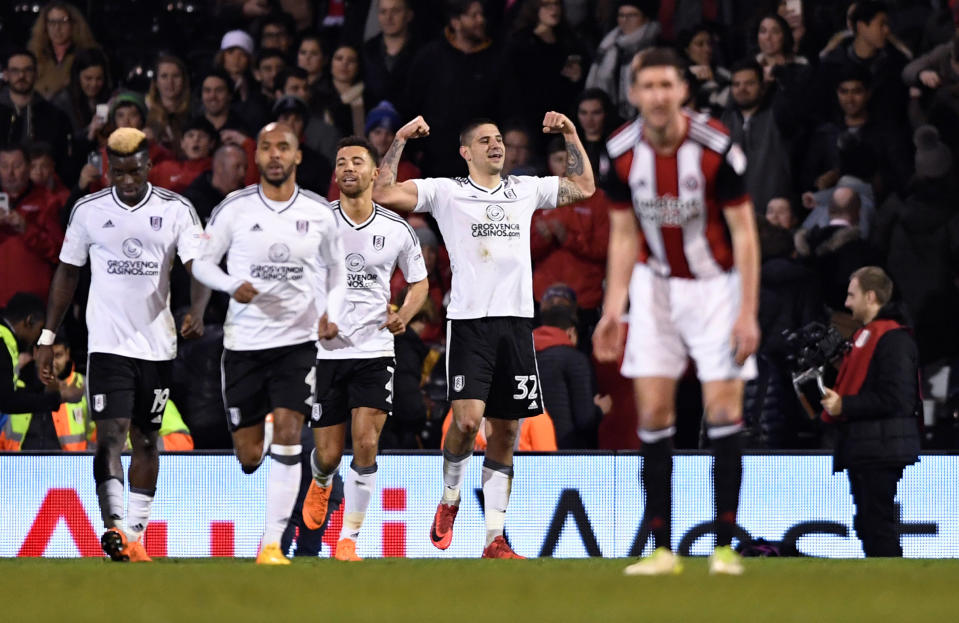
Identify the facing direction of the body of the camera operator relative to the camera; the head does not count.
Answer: to the viewer's left

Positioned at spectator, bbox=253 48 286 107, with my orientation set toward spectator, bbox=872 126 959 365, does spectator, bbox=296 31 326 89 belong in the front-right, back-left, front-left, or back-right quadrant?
front-left

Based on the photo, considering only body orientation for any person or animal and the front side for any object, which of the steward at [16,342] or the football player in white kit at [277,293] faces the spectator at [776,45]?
the steward at [16,342]

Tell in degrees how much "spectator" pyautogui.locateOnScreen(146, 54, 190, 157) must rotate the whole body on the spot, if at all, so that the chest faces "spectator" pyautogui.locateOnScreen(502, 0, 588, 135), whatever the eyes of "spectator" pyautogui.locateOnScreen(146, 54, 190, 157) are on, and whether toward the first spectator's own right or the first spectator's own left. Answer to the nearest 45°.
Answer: approximately 90° to the first spectator's own left

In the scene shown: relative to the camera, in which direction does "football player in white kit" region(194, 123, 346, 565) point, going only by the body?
toward the camera

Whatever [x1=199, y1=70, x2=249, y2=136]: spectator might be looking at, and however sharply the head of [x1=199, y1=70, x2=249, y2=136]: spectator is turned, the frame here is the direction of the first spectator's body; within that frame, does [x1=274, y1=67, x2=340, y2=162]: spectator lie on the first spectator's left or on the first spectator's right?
on the first spectator's left

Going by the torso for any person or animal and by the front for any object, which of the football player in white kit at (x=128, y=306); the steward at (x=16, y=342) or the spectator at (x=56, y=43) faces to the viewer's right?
the steward at (x=16, y=342)

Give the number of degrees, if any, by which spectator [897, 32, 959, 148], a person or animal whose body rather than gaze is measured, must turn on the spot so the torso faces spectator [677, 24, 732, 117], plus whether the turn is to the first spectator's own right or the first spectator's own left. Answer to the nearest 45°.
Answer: approximately 45° to the first spectator's own right

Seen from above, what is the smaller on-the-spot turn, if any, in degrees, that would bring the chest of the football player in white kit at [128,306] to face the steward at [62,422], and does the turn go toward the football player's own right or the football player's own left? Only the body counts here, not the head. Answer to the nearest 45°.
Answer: approximately 180°

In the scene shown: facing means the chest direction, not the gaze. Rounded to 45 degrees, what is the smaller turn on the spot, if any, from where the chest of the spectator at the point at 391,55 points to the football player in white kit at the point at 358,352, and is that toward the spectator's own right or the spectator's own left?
0° — they already face them

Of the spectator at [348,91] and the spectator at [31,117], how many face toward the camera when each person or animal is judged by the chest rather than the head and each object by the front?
2

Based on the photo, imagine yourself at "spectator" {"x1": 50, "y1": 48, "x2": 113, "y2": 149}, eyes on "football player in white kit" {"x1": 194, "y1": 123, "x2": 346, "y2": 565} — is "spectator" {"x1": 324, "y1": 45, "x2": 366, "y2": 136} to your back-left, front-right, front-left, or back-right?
front-left

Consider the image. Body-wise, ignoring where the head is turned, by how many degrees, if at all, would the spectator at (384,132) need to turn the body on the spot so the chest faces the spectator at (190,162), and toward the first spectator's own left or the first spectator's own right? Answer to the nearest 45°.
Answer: approximately 90° to the first spectator's own right

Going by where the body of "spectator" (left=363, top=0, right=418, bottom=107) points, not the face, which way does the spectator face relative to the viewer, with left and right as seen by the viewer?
facing the viewer

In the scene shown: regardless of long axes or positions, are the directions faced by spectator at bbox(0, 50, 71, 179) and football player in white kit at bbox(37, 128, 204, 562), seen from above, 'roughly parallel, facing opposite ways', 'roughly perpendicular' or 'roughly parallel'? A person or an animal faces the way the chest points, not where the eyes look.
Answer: roughly parallel
